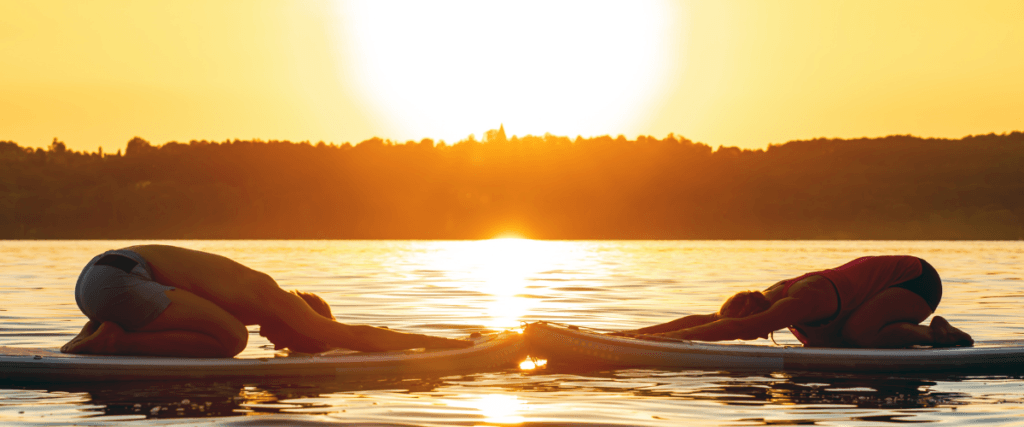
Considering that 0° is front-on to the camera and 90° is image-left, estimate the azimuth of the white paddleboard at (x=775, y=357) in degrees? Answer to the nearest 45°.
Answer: approximately 90°

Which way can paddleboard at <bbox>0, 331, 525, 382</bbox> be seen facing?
to the viewer's right

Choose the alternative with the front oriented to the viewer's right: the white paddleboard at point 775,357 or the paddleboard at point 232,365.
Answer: the paddleboard

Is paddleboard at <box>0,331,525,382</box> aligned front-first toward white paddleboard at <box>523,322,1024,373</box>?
yes

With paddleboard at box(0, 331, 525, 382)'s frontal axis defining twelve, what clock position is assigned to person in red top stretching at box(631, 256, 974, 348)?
The person in red top stretching is roughly at 12 o'clock from the paddleboard.

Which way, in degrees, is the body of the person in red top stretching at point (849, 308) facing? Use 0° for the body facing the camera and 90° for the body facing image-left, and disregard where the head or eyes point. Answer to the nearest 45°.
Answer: approximately 90°

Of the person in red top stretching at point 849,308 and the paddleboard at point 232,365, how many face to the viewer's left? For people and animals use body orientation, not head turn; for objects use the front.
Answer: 1
